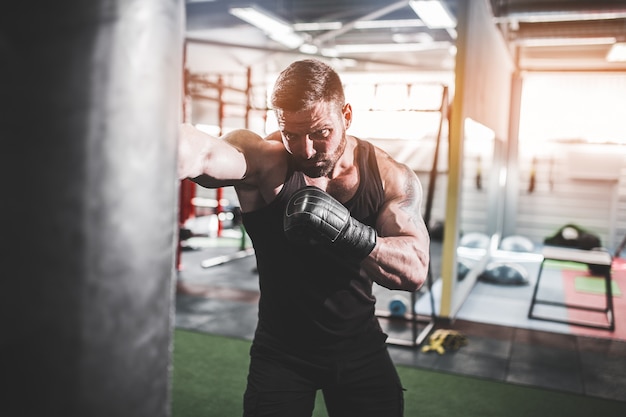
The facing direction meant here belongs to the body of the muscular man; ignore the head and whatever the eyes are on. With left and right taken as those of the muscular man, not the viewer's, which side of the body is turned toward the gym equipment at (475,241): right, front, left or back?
back

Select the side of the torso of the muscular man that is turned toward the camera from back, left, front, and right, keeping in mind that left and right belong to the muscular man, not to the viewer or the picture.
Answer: front

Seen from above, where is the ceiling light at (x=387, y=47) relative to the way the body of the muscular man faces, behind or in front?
behind

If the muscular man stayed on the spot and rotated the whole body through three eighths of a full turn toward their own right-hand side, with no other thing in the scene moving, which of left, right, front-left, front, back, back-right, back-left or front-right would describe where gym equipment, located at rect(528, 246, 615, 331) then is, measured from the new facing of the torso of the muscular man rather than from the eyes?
right

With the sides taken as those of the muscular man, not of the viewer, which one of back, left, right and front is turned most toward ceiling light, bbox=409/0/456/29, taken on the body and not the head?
back

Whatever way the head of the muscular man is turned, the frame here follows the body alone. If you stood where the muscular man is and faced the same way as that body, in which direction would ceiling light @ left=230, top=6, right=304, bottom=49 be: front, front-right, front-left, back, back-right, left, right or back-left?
back

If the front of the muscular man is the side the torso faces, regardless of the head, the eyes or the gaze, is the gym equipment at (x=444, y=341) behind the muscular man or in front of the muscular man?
behind

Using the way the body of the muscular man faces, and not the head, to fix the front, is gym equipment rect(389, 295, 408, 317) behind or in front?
behind

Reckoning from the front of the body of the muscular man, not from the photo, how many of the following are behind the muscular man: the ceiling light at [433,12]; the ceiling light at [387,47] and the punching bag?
2

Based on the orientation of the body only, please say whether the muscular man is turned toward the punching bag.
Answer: yes

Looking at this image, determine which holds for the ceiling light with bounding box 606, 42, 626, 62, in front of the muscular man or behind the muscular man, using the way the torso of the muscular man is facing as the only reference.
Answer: behind
